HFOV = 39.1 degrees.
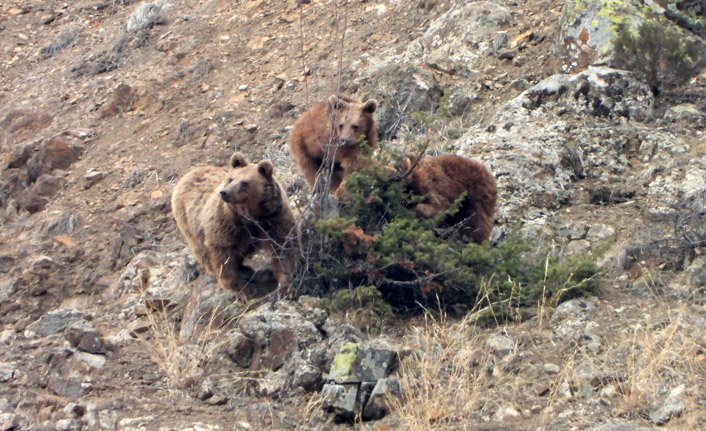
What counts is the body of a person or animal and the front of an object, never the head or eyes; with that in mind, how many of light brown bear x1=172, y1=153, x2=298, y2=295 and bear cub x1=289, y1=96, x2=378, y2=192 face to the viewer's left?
0

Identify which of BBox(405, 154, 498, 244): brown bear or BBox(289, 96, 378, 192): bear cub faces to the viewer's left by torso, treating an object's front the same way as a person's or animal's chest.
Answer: the brown bear

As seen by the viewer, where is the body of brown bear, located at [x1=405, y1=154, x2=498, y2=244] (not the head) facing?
to the viewer's left

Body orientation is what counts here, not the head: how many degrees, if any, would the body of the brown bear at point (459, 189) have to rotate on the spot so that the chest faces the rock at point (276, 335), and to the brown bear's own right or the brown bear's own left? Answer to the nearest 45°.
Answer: approximately 45° to the brown bear's own left

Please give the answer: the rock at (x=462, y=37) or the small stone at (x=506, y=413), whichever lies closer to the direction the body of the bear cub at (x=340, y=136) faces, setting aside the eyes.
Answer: the small stone

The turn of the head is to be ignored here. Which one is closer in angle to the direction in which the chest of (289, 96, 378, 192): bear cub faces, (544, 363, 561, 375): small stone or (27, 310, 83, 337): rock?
the small stone

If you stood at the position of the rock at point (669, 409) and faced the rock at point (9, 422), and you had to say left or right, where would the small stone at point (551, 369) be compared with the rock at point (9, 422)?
right

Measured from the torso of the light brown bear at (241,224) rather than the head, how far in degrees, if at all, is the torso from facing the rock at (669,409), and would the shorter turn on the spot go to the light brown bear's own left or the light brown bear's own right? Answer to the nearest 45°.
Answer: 0° — it already faces it

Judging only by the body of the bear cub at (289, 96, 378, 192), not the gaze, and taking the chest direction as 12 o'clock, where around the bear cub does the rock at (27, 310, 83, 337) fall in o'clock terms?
The rock is roughly at 3 o'clock from the bear cub.
